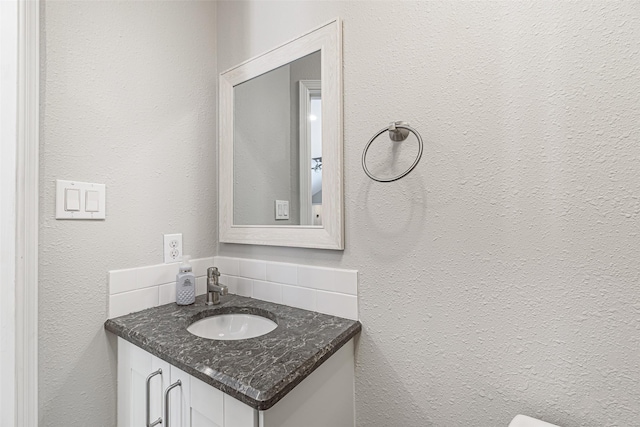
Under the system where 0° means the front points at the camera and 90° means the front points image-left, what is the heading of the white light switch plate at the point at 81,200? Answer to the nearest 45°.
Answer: approximately 315°

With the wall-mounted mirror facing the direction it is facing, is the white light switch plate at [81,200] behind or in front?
in front

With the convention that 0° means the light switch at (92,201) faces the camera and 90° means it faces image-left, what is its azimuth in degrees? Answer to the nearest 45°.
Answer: approximately 315°

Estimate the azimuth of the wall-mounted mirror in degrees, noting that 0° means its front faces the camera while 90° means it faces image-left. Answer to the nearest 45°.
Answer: approximately 45°

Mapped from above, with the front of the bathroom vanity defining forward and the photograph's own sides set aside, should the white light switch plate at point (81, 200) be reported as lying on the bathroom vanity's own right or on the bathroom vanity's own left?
on the bathroom vanity's own right

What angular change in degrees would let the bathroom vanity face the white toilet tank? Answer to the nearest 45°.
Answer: approximately 90° to its left

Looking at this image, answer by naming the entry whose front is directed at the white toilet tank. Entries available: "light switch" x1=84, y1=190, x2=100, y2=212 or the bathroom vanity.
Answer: the light switch

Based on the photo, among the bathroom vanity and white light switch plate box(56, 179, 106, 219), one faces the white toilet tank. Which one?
the white light switch plate

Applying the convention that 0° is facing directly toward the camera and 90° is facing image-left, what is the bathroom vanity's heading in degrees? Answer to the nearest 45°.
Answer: approximately 45°

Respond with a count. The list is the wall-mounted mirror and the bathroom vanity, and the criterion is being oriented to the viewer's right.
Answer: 0

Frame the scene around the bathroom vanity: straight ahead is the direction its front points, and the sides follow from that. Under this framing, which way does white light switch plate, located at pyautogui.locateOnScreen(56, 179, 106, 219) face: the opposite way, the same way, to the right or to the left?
to the left
